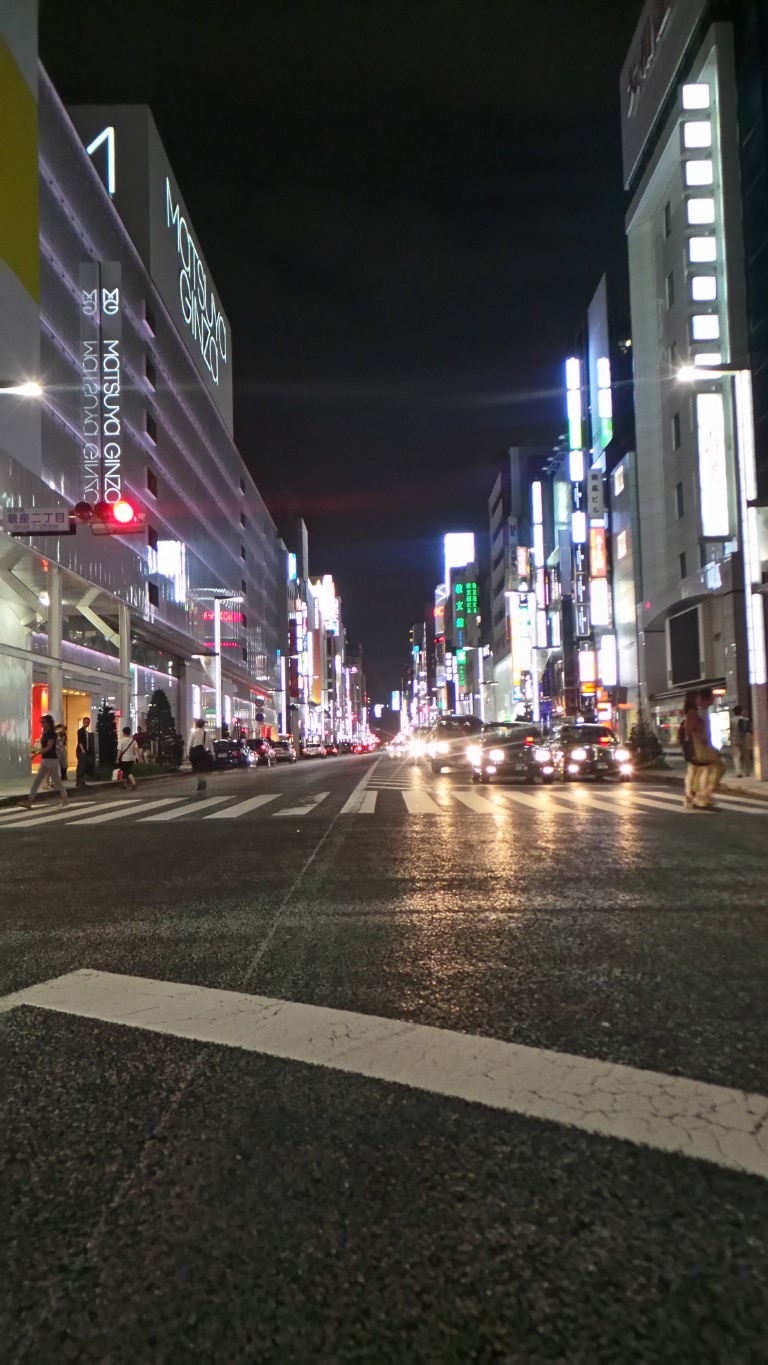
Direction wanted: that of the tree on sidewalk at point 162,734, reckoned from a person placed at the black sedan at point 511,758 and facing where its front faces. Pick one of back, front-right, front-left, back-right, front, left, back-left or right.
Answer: back-right

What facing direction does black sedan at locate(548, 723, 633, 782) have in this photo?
toward the camera

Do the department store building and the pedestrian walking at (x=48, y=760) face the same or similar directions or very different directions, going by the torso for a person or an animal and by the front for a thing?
very different directions

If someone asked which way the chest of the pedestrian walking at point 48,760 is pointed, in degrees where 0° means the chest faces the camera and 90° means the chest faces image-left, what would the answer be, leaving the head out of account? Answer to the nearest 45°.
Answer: approximately 90°

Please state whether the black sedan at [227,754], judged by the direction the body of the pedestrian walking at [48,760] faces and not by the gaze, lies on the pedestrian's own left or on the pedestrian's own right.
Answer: on the pedestrian's own right

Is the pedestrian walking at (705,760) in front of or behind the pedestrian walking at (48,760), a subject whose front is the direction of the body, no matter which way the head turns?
behind

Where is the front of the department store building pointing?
to the viewer's right

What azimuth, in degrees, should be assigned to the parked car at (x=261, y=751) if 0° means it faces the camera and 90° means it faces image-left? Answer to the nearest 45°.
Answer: approximately 180°

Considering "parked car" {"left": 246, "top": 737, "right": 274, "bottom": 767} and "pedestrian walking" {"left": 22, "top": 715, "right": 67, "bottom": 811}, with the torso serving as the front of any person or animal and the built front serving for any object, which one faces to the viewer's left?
the pedestrian walking

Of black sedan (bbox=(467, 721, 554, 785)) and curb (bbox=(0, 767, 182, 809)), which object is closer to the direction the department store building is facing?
the black sedan
